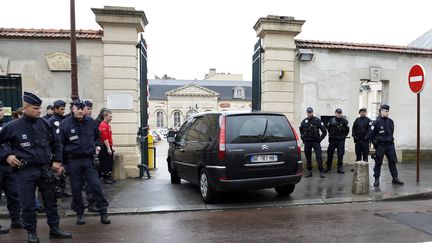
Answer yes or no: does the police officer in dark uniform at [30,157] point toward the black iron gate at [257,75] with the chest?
no

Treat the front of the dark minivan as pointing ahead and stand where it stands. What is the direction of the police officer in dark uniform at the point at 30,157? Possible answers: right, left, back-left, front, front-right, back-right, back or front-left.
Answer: left

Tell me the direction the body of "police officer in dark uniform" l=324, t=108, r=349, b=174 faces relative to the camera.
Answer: toward the camera

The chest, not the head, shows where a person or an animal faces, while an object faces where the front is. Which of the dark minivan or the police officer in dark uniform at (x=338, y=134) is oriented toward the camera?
the police officer in dark uniform

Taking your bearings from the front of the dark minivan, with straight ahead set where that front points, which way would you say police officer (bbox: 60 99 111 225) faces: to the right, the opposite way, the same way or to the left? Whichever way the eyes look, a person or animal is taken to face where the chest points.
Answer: the opposite way

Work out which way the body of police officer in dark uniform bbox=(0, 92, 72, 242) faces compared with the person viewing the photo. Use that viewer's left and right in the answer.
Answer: facing the viewer and to the right of the viewer

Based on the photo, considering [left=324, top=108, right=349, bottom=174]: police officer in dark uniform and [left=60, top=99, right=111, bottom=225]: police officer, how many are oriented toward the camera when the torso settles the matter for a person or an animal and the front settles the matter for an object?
2

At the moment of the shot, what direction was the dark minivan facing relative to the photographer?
facing away from the viewer and to the left of the viewer

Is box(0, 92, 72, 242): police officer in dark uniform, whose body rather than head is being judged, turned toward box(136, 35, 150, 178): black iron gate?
no

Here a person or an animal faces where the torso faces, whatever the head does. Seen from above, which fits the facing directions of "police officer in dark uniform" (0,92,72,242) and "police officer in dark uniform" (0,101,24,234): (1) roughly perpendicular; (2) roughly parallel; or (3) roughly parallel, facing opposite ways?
roughly parallel

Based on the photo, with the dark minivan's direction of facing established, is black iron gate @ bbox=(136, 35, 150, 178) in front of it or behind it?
in front

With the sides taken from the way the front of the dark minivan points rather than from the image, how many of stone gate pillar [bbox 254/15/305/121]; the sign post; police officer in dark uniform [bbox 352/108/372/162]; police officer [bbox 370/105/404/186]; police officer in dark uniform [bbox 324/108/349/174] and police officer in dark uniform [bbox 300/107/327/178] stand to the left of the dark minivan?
0

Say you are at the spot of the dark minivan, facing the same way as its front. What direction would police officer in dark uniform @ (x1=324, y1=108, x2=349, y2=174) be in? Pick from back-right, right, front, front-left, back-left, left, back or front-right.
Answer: right

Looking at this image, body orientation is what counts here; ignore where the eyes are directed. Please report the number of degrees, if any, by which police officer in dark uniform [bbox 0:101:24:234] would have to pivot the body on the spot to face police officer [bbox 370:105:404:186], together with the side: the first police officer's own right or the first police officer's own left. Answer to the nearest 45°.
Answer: approximately 45° to the first police officer's own left

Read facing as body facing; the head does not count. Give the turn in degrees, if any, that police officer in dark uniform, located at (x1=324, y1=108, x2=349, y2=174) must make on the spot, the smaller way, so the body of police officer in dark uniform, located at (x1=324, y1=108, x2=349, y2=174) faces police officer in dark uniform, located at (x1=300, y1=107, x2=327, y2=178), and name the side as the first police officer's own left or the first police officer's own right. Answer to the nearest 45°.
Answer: approximately 45° to the first police officer's own right

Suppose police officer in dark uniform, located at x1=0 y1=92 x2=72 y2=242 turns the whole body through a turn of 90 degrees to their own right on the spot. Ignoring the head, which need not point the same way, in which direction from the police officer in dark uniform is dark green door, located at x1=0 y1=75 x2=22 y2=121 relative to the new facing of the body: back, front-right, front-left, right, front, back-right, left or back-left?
back-right

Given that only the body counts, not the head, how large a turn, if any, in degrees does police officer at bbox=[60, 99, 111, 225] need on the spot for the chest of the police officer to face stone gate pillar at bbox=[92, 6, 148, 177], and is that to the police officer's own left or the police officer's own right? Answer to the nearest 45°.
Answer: approximately 180°
